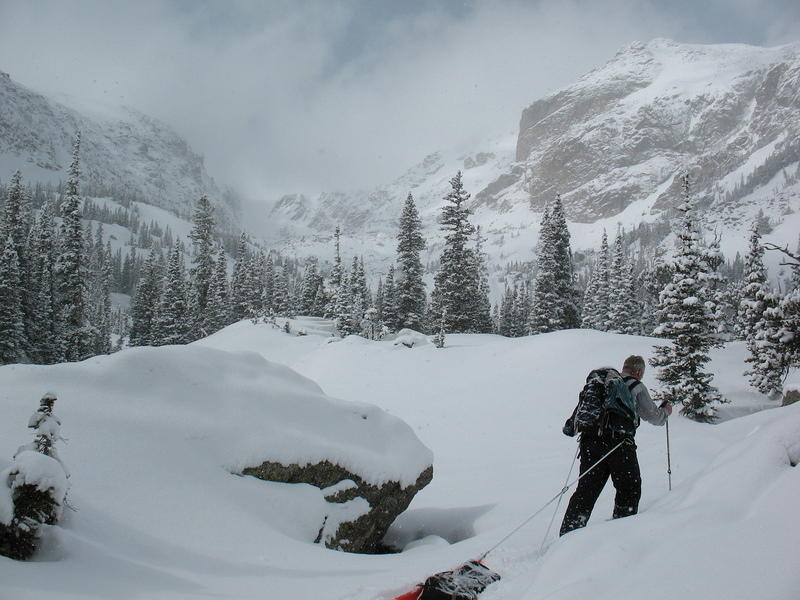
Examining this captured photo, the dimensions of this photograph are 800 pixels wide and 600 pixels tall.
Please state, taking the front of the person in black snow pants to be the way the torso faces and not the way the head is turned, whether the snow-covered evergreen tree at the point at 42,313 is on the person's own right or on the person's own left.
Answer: on the person's own left

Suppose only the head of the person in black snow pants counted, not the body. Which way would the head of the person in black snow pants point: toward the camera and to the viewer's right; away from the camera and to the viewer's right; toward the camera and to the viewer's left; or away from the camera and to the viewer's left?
away from the camera and to the viewer's right

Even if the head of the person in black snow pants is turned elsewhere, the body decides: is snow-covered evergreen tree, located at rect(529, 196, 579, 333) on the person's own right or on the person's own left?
on the person's own left

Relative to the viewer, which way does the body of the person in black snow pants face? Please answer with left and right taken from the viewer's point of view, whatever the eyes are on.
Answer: facing away from the viewer and to the right of the viewer

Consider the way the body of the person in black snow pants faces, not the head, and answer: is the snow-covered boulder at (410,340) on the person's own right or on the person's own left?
on the person's own left

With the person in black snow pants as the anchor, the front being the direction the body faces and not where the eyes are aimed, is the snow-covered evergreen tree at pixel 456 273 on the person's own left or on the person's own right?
on the person's own left

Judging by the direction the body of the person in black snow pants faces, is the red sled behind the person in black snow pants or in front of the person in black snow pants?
behind

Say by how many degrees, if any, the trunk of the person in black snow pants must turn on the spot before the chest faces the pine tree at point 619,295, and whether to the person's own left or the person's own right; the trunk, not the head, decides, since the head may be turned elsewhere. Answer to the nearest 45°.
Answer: approximately 45° to the person's own left

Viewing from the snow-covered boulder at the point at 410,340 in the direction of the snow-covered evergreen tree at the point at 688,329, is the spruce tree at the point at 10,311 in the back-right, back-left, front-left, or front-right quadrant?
back-right

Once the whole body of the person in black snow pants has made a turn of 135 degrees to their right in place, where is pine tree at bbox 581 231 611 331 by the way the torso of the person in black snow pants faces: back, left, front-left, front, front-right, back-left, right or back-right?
back

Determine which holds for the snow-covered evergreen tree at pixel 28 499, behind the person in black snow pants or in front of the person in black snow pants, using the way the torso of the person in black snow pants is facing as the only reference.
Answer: behind

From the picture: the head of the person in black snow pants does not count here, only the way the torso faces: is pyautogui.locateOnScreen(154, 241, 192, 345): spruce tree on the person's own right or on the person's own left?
on the person's own left
